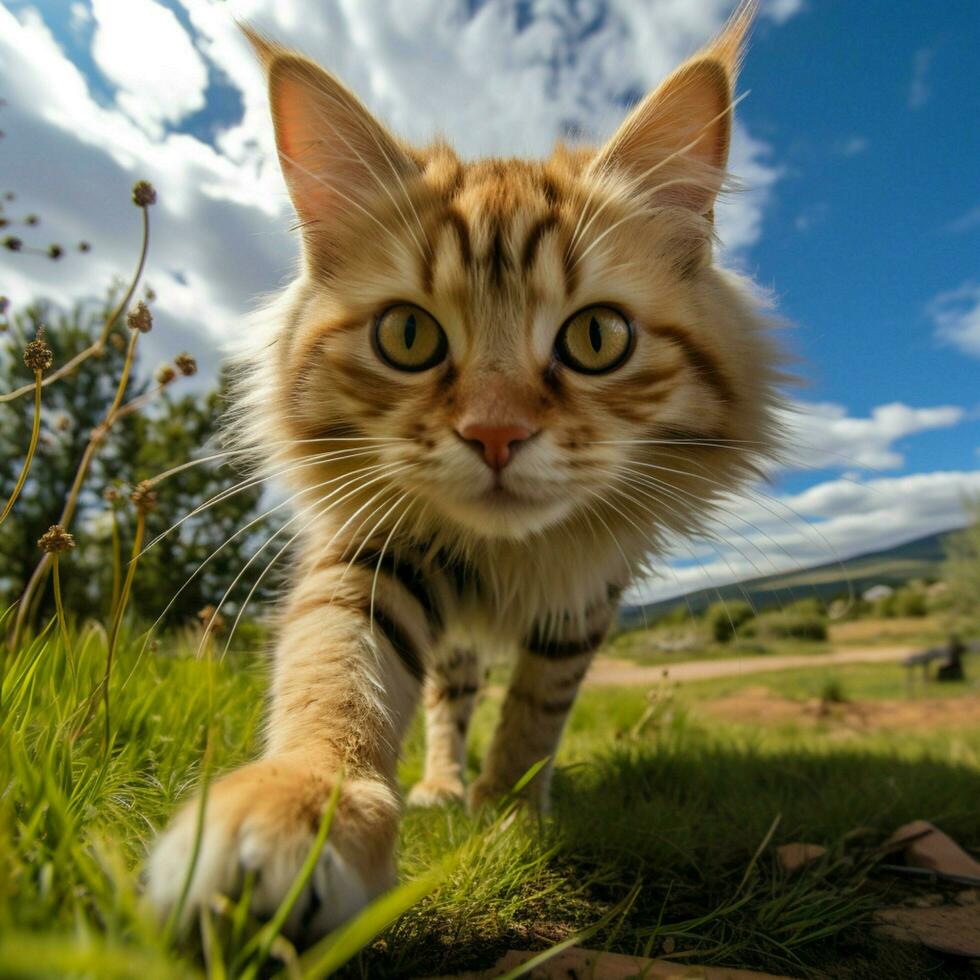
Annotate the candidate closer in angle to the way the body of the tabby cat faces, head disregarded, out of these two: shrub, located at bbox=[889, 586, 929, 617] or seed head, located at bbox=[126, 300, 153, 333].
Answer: the seed head

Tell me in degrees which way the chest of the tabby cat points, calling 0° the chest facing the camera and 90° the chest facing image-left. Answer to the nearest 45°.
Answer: approximately 0°

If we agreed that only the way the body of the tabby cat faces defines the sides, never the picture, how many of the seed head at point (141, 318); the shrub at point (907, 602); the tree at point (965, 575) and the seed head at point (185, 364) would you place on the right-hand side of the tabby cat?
2

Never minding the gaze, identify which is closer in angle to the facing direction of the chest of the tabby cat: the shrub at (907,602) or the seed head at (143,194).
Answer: the seed head

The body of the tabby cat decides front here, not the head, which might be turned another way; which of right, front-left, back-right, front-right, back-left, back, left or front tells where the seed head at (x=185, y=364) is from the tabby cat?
right

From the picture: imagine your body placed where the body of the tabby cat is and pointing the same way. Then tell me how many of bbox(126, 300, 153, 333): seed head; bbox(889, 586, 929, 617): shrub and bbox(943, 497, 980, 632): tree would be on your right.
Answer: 1

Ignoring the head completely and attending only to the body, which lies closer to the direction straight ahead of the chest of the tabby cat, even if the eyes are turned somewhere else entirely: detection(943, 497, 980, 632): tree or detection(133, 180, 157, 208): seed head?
the seed head

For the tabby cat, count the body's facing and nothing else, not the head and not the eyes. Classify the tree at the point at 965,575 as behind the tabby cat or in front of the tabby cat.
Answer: behind

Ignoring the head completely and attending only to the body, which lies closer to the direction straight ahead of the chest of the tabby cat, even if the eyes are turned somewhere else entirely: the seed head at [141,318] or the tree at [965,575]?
the seed head

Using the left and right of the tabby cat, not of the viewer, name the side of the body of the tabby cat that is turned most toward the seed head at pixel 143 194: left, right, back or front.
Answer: right

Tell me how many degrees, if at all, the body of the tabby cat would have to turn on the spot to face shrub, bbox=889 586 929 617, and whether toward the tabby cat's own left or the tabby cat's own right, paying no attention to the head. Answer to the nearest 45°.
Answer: approximately 135° to the tabby cat's own left

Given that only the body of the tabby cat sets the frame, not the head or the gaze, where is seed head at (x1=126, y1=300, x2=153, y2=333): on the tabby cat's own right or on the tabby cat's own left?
on the tabby cat's own right
